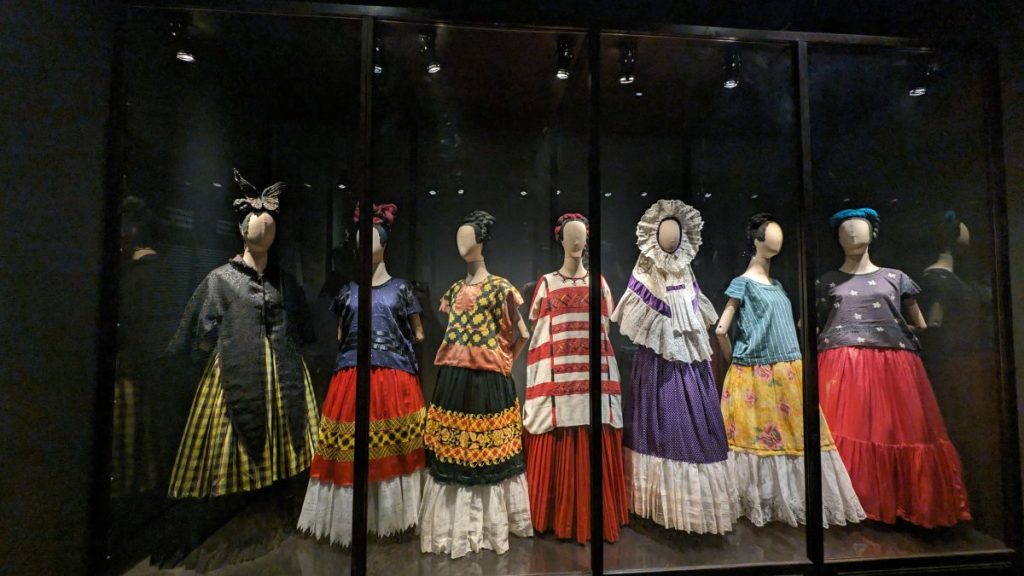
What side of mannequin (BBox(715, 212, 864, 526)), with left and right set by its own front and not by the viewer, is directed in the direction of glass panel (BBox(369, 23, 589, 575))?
right

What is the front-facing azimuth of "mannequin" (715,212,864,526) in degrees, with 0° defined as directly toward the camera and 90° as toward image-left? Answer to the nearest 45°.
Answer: approximately 315°

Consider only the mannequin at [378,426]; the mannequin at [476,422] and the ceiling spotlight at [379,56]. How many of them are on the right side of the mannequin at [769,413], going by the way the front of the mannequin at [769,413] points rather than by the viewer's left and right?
3
